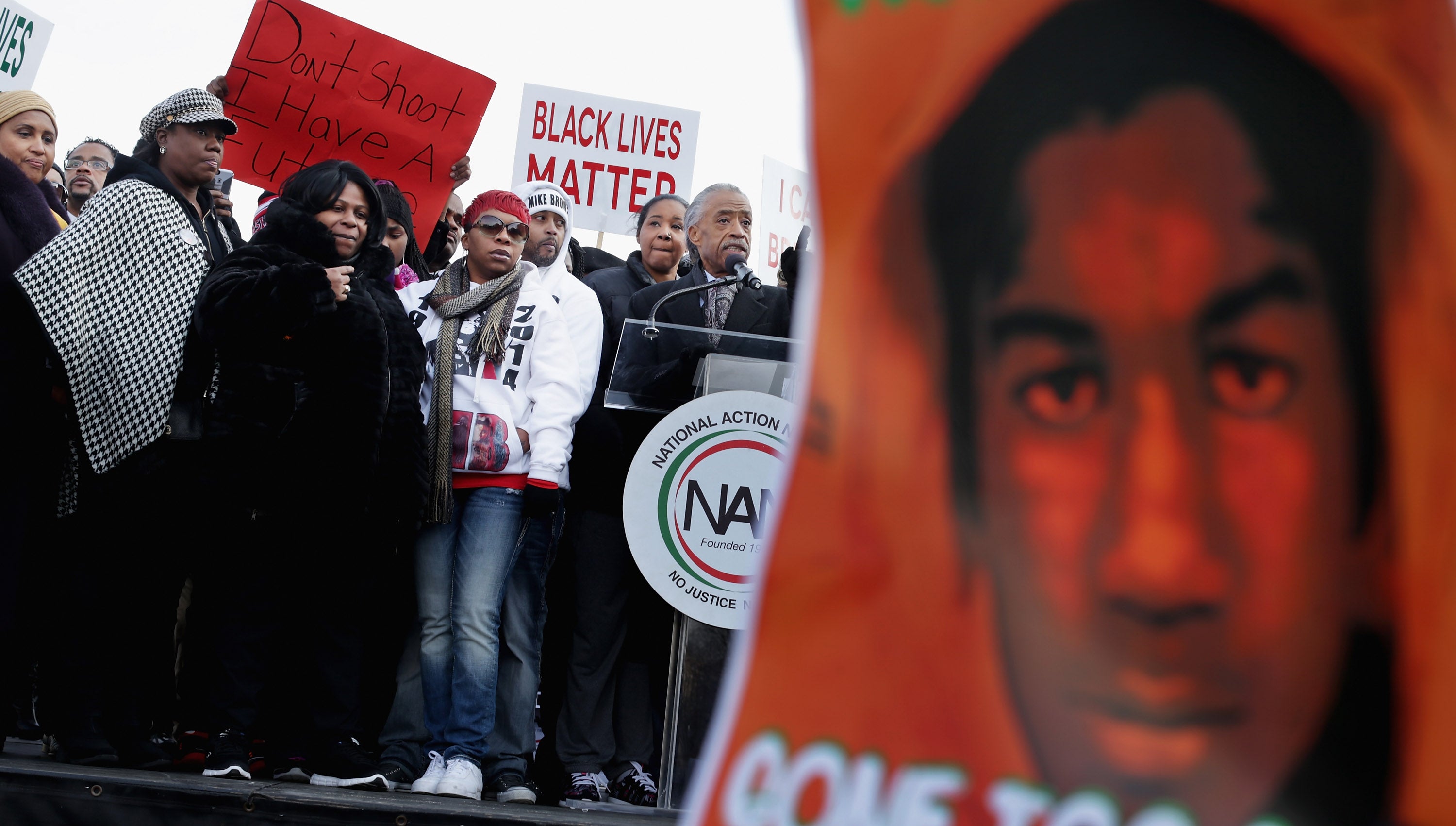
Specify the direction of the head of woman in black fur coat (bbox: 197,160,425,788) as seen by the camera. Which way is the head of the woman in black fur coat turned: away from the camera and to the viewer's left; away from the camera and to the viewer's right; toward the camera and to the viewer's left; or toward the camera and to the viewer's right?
toward the camera and to the viewer's right

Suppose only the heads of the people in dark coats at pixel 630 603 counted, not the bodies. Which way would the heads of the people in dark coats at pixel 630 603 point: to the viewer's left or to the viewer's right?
to the viewer's right

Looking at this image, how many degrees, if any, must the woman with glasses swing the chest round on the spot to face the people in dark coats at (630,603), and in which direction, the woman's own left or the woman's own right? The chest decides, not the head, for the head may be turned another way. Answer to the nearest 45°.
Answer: approximately 90° to the woman's own left

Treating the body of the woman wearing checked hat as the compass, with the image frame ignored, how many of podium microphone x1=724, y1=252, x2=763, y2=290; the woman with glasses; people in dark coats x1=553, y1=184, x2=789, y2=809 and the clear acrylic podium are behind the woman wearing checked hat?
0

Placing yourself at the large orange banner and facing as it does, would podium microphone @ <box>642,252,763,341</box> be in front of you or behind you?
behind

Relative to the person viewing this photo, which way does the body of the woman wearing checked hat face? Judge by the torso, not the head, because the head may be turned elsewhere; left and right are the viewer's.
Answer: facing the viewer and to the right of the viewer

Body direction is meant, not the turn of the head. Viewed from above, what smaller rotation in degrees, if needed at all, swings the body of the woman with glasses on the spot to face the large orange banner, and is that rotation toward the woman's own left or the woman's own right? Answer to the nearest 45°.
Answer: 0° — they already face it

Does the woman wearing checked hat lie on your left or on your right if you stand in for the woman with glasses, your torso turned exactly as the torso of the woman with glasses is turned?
on your right

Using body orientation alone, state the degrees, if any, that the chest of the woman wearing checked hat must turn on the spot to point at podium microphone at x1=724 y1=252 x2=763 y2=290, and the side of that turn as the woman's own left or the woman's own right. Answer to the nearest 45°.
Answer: approximately 45° to the woman's own left

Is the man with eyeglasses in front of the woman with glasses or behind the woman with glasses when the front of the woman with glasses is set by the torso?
behind

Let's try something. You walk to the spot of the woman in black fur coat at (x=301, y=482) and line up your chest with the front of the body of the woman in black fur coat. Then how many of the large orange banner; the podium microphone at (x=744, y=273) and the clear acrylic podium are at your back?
0

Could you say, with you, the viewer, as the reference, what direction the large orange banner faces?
facing the viewer

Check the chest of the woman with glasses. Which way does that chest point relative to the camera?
toward the camera

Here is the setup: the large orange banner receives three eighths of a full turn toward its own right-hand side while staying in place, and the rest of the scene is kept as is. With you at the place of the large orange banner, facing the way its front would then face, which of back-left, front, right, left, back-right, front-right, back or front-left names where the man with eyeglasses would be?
front

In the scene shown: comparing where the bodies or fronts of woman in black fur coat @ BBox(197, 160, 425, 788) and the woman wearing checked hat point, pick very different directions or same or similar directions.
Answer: same or similar directions

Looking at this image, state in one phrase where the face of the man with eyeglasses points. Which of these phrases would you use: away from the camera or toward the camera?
toward the camera
